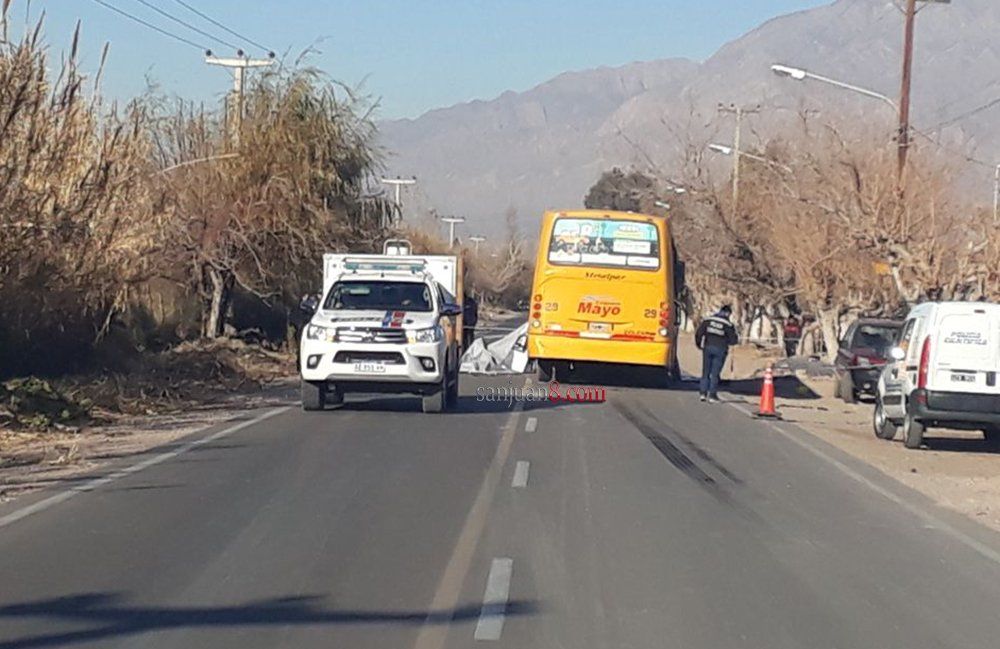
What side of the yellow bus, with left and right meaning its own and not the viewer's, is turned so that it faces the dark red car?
right

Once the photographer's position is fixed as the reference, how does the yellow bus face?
facing away from the viewer

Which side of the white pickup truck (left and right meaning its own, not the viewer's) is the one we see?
front

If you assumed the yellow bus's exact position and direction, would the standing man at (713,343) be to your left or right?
on your right

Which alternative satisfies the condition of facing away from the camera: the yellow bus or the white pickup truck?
the yellow bus

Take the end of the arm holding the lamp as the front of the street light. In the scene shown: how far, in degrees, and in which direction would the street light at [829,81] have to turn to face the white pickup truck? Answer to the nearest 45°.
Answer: approximately 45° to its left

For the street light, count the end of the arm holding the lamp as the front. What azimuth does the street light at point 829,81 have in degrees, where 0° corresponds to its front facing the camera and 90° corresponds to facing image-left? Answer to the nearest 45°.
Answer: approximately 90°

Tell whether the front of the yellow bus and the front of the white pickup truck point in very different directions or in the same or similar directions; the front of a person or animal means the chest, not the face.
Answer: very different directions

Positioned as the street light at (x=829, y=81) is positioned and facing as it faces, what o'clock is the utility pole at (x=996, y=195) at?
The utility pole is roughly at 4 o'clock from the street light.

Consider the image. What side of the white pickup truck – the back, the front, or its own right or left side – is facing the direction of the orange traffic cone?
left

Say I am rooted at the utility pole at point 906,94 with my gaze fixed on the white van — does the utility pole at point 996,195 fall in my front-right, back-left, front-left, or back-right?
back-left
